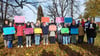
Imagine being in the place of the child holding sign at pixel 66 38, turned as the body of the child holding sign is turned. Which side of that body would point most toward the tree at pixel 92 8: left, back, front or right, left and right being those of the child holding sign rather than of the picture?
back

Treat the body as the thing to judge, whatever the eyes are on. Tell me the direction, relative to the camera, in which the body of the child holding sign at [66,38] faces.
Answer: toward the camera
